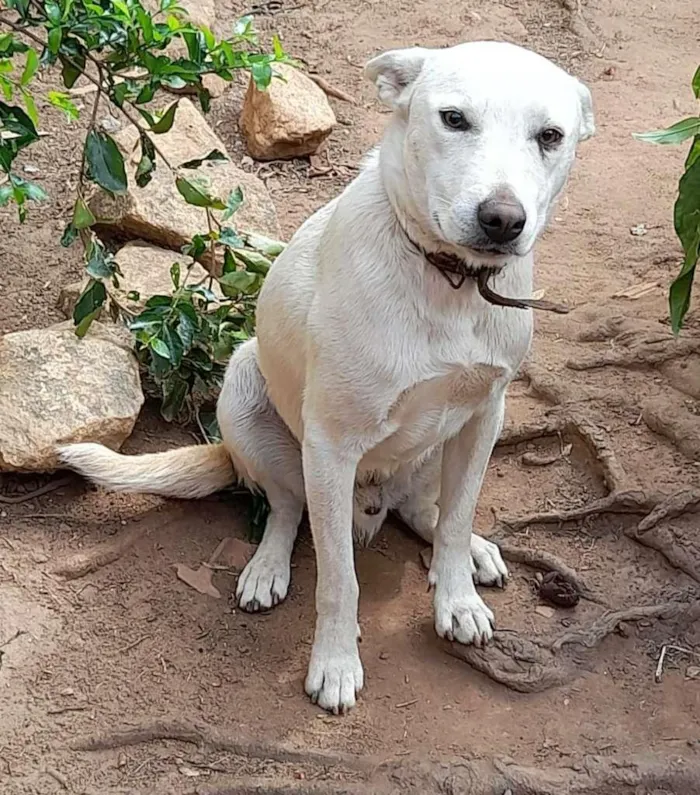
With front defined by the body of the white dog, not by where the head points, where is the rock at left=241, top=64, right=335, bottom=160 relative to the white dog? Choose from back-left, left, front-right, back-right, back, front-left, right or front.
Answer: back-left

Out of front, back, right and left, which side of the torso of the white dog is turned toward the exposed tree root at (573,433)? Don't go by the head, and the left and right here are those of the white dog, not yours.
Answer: left

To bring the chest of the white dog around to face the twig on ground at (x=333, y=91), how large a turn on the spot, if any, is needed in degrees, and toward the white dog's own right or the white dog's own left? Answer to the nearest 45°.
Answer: approximately 135° to the white dog's own left

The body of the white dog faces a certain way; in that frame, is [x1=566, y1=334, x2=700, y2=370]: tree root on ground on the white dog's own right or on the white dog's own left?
on the white dog's own left

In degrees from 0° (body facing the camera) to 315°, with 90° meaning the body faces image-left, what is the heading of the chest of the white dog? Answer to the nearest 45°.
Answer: approximately 315°

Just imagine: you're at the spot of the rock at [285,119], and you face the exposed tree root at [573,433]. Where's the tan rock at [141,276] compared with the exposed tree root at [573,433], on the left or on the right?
right
